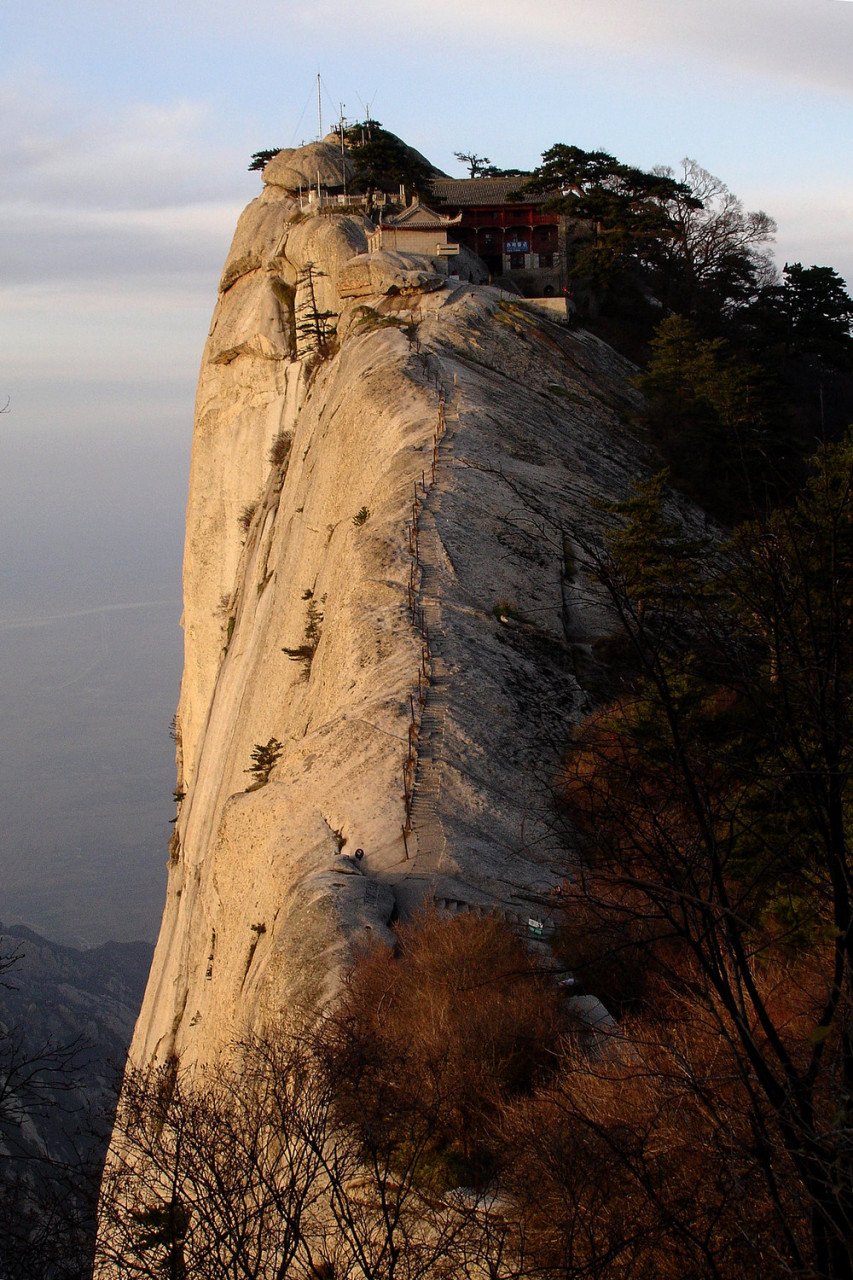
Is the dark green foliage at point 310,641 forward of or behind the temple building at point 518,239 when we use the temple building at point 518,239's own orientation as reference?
forward

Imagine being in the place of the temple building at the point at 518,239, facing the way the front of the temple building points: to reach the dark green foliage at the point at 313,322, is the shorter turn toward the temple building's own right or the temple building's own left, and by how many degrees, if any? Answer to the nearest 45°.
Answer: approximately 45° to the temple building's own right

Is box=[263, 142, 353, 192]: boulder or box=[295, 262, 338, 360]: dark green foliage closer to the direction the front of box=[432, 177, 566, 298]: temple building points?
the dark green foliage

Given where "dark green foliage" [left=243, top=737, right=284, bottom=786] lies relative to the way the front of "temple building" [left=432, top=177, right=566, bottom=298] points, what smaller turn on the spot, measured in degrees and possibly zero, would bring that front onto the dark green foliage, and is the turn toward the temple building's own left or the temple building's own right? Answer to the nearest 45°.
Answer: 0° — it already faces it

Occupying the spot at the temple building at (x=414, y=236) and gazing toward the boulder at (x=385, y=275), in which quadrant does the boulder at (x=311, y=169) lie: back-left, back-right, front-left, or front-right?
back-right

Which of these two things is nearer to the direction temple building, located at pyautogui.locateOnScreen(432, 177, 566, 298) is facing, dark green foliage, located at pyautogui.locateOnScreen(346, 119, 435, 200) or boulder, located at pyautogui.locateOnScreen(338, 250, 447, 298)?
the boulder

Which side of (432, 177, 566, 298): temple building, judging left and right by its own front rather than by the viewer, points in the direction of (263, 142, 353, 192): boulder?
right

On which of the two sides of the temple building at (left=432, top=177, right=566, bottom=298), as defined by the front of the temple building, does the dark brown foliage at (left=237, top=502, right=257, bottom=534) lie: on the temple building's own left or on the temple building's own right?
on the temple building's own right

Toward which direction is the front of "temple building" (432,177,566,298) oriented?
toward the camera

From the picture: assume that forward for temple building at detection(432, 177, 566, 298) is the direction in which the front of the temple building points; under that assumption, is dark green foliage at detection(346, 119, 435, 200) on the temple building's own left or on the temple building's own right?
on the temple building's own right
